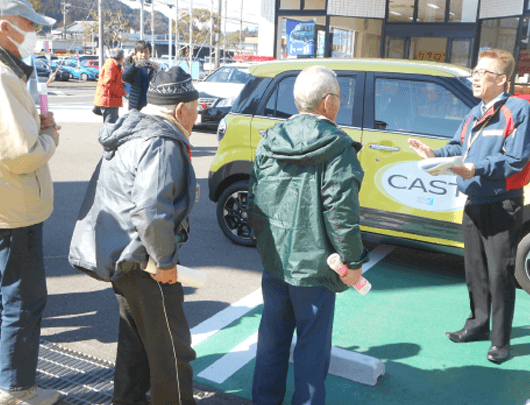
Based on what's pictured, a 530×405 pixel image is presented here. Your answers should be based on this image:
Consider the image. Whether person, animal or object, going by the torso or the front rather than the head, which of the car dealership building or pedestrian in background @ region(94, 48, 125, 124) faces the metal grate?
the car dealership building

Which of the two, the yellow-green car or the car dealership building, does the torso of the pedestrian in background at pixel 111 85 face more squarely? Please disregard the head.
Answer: the car dealership building

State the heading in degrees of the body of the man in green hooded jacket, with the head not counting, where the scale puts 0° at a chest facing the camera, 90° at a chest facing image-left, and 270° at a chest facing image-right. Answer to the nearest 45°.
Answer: approximately 225°

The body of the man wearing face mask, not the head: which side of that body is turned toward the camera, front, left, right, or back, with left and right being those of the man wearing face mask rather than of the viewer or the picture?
right

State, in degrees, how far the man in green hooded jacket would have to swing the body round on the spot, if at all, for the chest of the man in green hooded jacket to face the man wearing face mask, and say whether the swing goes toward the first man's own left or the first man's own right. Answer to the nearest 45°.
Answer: approximately 135° to the first man's own left

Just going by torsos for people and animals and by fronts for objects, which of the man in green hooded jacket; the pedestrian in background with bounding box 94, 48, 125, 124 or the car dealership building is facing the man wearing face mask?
the car dealership building

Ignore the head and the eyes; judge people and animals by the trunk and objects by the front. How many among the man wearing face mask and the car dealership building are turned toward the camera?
1

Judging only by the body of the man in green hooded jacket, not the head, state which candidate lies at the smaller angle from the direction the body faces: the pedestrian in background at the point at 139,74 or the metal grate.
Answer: the pedestrian in background

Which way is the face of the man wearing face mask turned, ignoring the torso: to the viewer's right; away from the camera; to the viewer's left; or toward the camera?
to the viewer's right

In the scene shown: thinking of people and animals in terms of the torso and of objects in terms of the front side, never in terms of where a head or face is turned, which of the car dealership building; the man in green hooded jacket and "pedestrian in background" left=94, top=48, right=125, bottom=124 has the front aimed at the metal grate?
the car dealership building
